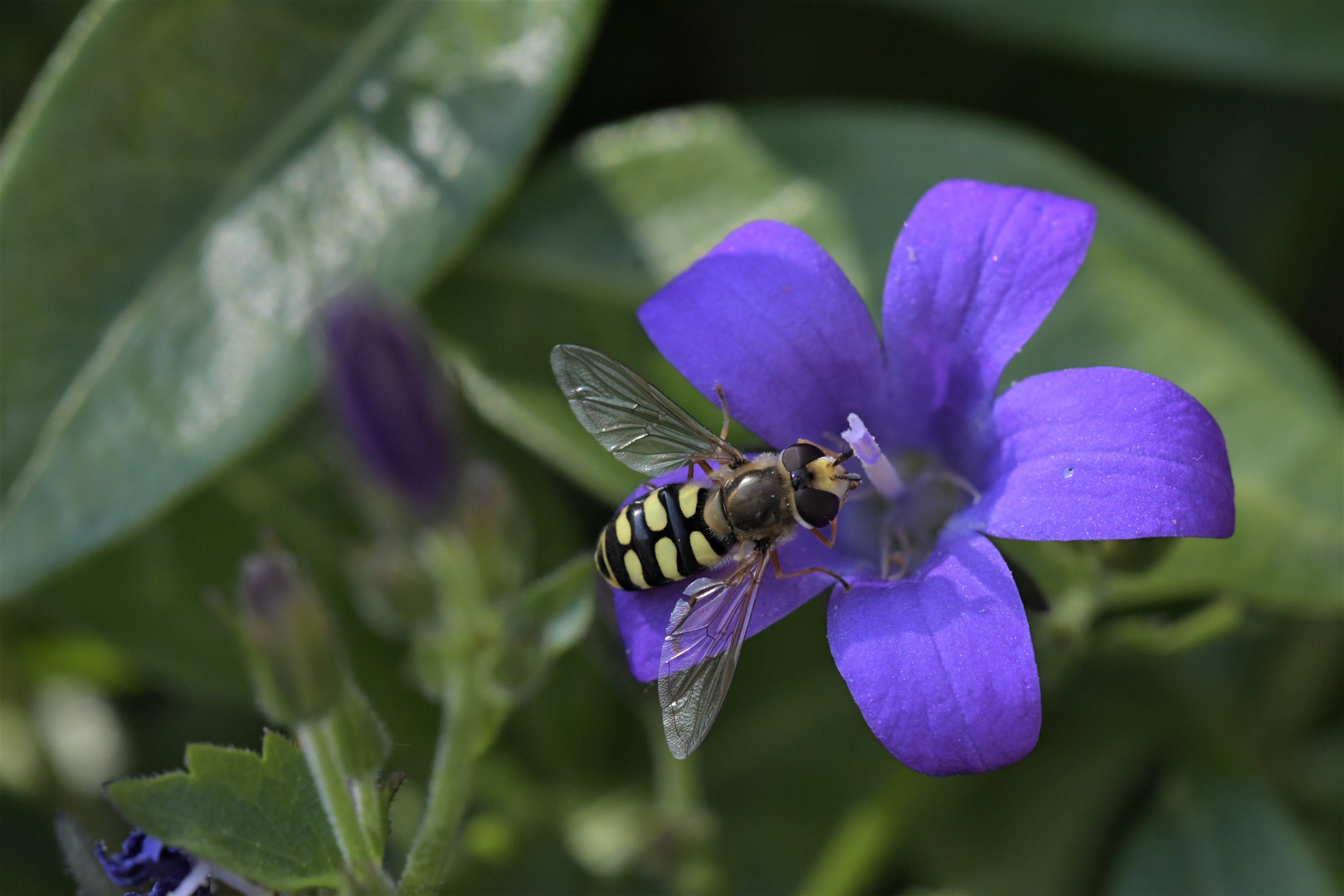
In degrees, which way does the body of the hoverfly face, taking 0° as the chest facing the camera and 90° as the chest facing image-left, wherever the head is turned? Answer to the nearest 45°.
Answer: approximately 270°

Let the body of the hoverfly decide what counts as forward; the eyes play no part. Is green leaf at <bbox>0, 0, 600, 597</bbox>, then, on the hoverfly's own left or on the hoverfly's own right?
on the hoverfly's own left

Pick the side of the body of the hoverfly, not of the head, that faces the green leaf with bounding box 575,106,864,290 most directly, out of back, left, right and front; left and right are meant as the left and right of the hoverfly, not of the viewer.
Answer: left

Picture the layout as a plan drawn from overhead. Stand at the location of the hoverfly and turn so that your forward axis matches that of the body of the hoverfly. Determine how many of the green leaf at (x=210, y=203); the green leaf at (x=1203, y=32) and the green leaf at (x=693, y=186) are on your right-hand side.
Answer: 0

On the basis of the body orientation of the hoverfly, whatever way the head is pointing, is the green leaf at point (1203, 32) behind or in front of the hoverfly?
in front

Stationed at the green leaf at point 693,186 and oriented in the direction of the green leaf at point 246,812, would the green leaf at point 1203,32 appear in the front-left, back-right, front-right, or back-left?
back-left
